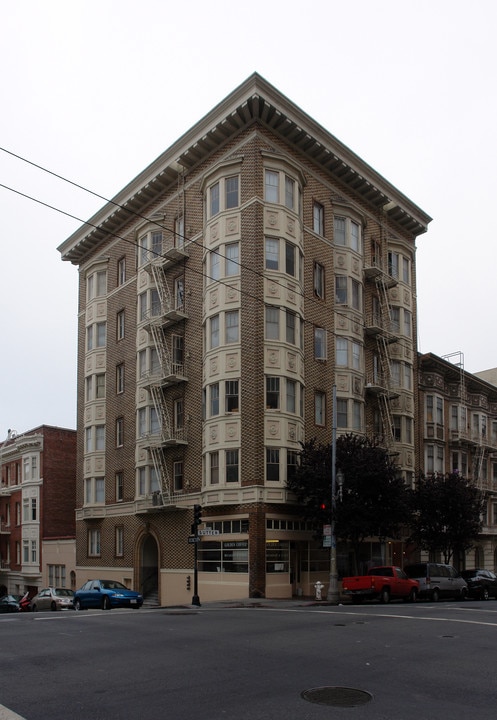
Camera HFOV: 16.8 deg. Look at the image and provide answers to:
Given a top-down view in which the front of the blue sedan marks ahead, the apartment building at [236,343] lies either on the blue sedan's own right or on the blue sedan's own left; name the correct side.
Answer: on the blue sedan's own left

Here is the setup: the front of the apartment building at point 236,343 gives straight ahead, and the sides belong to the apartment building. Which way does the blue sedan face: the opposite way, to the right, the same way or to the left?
to the left

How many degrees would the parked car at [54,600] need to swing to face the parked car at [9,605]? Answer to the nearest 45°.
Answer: approximately 135° to its left

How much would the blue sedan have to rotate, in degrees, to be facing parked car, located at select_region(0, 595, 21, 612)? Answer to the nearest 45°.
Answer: approximately 135° to its left

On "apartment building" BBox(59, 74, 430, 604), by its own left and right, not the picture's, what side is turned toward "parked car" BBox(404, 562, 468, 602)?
left

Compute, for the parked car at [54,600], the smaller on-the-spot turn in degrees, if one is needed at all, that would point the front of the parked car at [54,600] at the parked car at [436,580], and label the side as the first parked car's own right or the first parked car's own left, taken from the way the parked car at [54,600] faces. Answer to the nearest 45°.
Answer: approximately 45° to the first parked car's own left

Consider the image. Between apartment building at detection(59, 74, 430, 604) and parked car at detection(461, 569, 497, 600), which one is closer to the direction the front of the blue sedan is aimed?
the parked car

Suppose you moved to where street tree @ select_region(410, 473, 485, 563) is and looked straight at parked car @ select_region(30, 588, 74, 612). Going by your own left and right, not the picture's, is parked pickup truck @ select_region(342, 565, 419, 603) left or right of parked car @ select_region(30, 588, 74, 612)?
left

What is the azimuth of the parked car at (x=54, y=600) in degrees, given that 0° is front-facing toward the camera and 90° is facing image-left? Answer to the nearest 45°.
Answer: approximately 315°
